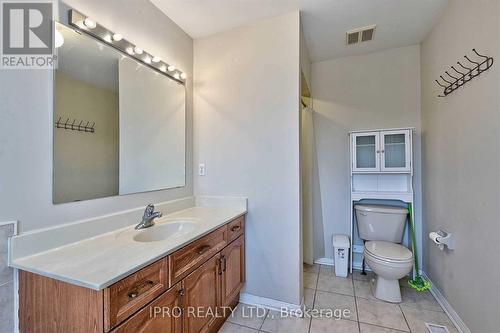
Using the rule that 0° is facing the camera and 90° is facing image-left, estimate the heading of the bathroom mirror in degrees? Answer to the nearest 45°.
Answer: approximately 315°

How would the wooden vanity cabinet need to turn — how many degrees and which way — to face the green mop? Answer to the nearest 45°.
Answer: approximately 45° to its left

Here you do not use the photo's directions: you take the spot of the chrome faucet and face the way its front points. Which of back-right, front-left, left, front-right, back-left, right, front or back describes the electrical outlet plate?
left

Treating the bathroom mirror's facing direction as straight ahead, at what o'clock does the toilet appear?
The toilet is roughly at 11 o'clock from the bathroom mirror.

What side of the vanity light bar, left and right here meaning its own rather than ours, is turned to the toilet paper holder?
front

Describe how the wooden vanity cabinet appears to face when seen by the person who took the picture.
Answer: facing the viewer and to the right of the viewer

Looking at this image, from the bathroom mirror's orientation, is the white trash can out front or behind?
out front

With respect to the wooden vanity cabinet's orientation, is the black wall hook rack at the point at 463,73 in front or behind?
in front

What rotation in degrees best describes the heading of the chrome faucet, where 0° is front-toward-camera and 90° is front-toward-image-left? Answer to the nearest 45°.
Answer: approximately 315°

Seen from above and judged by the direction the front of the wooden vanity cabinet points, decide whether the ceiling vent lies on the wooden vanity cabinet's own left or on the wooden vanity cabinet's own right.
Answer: on the wooden vanity cabinet's own left

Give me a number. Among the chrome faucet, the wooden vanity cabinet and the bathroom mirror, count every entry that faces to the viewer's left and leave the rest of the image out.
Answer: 0

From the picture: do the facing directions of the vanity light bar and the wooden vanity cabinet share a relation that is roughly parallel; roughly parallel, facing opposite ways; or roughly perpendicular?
roughly parallel

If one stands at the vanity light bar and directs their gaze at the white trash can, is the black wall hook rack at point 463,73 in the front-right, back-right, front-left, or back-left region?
front-right

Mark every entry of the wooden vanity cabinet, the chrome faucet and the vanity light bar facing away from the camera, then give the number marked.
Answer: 0
